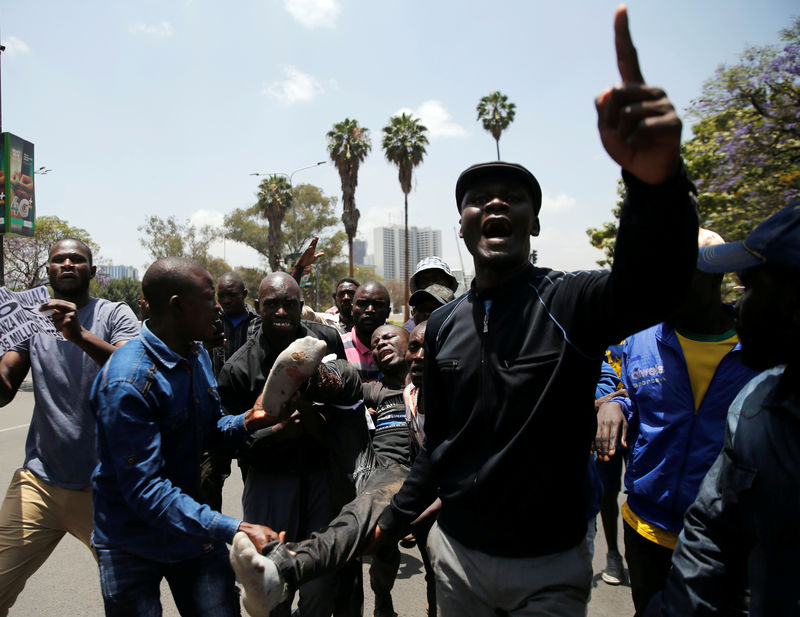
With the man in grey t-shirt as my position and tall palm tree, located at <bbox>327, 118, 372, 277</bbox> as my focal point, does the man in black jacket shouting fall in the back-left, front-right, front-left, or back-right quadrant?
back-right

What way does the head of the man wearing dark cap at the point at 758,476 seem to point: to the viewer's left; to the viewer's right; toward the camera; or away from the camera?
to the viewer's left

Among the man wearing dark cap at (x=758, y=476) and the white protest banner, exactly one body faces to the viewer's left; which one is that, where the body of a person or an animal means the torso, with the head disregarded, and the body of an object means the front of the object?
the man wearing dark cap

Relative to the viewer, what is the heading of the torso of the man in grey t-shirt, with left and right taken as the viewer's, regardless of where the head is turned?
facing the viewer

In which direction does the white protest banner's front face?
toward the camera

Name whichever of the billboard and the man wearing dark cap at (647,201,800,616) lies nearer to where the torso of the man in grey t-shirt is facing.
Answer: the man wearing dark cap

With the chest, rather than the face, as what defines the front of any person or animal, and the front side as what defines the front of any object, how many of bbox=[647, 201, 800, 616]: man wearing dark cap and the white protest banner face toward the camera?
1

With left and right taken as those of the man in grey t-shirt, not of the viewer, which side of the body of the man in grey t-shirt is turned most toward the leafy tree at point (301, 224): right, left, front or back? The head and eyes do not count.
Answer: back

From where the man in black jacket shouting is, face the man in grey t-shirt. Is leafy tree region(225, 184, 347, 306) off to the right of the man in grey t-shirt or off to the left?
right

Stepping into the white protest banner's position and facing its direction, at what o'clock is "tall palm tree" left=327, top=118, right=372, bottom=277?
The tall palm tree is roughly at 7 o'clock from the white protest banner.

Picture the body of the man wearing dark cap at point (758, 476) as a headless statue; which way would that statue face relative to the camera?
to the viewer's left

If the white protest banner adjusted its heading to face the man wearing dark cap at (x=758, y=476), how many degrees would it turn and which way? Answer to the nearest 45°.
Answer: approximately 45° to its left

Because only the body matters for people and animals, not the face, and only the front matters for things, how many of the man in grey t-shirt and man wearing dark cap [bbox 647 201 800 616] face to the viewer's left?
1

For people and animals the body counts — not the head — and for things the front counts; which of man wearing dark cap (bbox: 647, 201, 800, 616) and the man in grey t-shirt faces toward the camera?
the man in grey t-shirt

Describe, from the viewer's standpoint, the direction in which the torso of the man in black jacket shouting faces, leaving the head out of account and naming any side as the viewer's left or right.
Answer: facing the viewer and to the left of the viewer
